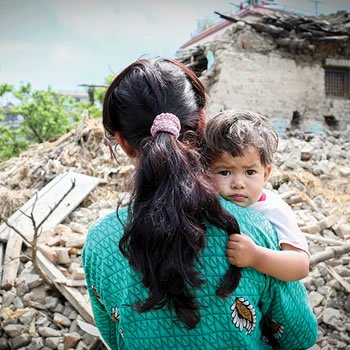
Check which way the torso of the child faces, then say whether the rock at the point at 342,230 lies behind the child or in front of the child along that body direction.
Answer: behind

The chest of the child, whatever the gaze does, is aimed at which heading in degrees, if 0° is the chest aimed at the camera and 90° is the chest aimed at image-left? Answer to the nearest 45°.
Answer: approximately 45°

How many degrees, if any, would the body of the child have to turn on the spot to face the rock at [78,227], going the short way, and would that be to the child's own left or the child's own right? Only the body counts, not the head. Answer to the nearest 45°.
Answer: approximately 90° to the child's own right

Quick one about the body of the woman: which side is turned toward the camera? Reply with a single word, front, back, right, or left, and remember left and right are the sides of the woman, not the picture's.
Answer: back
